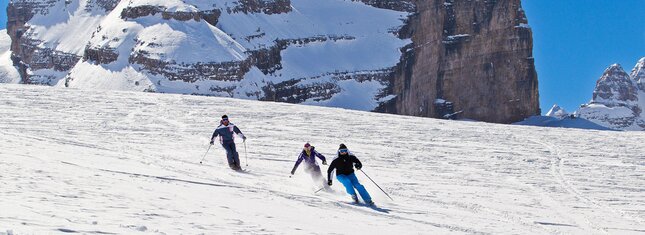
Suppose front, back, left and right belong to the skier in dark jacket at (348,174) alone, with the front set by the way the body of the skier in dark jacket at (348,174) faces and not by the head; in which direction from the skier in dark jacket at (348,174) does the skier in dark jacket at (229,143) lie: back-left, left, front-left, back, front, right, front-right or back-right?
back-right

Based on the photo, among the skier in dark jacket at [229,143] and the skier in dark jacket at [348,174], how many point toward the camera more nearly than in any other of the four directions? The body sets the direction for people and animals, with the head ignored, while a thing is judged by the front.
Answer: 2

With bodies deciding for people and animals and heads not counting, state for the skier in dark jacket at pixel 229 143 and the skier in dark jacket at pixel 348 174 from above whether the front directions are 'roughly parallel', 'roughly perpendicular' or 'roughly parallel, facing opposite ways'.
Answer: roughly parallel

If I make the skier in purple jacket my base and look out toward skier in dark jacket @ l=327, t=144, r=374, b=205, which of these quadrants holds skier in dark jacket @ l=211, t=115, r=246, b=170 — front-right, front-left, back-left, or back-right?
back-right

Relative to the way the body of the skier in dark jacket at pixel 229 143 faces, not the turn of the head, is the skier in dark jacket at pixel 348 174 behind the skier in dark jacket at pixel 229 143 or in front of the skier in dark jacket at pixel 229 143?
in front

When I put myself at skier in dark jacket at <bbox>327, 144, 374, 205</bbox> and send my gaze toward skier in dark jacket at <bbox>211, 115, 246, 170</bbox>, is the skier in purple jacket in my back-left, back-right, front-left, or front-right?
front-right

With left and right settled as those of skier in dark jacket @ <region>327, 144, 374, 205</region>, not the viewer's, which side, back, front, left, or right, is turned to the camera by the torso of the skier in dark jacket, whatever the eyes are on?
front
